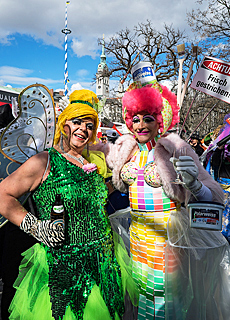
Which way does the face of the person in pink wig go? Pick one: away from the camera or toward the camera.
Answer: toward the camera

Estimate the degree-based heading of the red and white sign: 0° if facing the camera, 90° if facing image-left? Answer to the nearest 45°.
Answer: approximately 0°

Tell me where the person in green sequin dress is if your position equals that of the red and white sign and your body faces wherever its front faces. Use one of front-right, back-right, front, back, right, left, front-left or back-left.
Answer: front-right

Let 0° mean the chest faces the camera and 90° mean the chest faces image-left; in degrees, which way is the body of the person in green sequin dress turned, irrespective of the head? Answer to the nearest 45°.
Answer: approximately 315°

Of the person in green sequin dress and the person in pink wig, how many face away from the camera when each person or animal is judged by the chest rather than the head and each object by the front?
0

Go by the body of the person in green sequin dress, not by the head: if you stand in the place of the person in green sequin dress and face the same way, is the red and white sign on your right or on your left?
on your left

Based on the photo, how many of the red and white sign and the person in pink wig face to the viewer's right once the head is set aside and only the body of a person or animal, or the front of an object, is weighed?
0

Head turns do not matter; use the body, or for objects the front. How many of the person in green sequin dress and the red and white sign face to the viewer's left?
0

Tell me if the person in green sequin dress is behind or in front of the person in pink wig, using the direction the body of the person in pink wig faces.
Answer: in front
